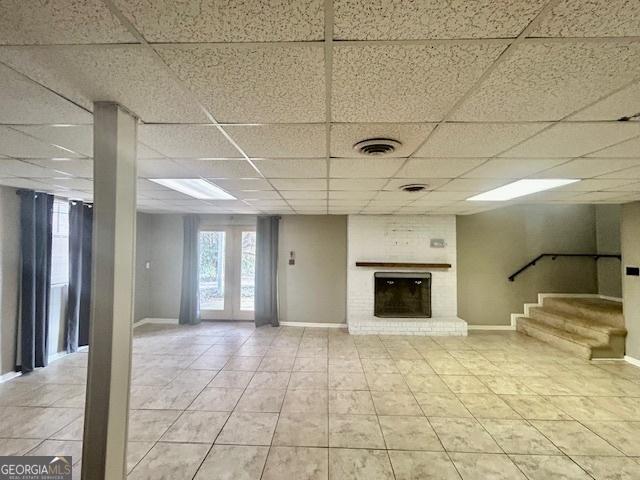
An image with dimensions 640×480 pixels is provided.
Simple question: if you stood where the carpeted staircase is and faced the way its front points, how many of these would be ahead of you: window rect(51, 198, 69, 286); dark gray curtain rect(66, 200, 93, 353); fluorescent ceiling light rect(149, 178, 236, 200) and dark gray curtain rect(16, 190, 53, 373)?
4

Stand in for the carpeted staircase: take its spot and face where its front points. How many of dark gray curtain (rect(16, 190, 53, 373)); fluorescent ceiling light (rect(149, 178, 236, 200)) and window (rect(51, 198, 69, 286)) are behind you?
0

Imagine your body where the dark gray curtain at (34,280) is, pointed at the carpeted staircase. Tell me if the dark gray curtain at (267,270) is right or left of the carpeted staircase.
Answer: left

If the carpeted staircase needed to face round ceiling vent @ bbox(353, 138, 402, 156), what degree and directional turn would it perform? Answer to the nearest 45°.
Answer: approximately 45° to its left

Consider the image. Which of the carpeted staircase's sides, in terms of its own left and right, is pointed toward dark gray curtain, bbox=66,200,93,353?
front

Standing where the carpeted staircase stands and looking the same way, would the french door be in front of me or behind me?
in front

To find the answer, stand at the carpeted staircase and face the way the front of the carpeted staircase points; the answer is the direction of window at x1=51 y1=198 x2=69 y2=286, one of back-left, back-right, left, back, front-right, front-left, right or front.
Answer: front

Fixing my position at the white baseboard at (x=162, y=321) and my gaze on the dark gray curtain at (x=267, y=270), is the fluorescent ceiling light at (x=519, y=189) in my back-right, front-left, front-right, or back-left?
front-right

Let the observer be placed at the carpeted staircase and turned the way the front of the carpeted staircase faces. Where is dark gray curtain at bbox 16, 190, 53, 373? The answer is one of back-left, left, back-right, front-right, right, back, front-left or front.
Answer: front

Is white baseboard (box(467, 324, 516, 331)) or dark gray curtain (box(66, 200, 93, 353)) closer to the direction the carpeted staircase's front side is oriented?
the dark gray curtain

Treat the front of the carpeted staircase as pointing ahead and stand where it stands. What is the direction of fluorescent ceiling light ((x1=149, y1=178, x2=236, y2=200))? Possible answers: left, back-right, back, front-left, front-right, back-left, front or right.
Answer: front

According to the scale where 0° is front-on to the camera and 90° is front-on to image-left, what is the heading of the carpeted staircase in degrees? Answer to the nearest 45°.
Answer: approximately 45°
